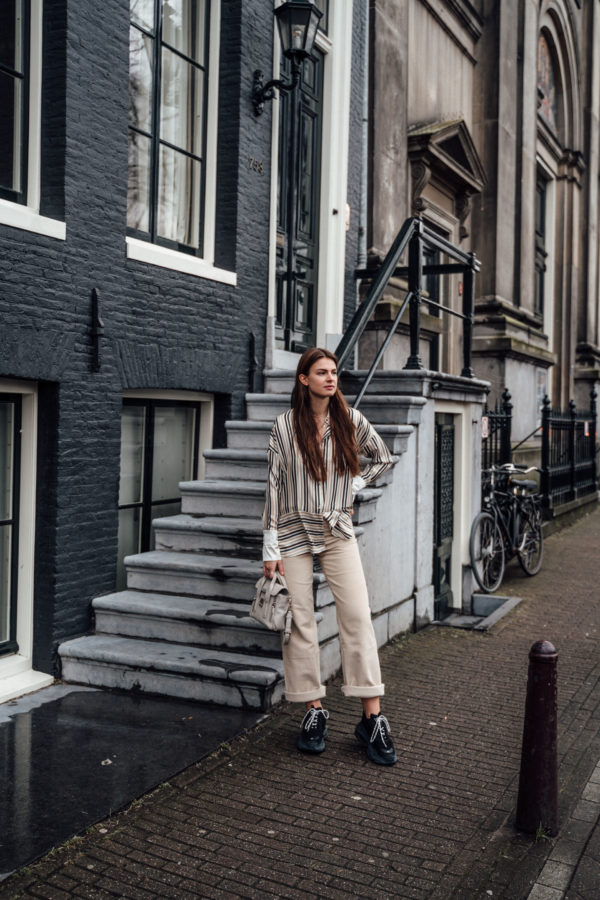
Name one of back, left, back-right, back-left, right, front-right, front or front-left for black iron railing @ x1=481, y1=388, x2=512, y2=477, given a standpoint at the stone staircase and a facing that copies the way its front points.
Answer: back

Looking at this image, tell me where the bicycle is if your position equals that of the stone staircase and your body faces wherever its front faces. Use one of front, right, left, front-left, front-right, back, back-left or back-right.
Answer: back

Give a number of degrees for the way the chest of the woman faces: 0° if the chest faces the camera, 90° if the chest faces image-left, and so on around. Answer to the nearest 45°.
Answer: approximately 0°

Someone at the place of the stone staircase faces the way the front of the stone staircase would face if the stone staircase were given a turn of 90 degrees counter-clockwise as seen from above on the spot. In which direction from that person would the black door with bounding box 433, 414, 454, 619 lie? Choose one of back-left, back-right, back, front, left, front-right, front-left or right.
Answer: left

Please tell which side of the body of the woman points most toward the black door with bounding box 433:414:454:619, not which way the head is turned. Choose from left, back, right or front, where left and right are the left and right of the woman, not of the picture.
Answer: back

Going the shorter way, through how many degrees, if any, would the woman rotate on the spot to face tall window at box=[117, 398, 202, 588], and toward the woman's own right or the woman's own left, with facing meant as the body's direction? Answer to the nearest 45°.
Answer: approximately 135° to the woman's own right

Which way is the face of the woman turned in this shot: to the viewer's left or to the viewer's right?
to the viewer's right
